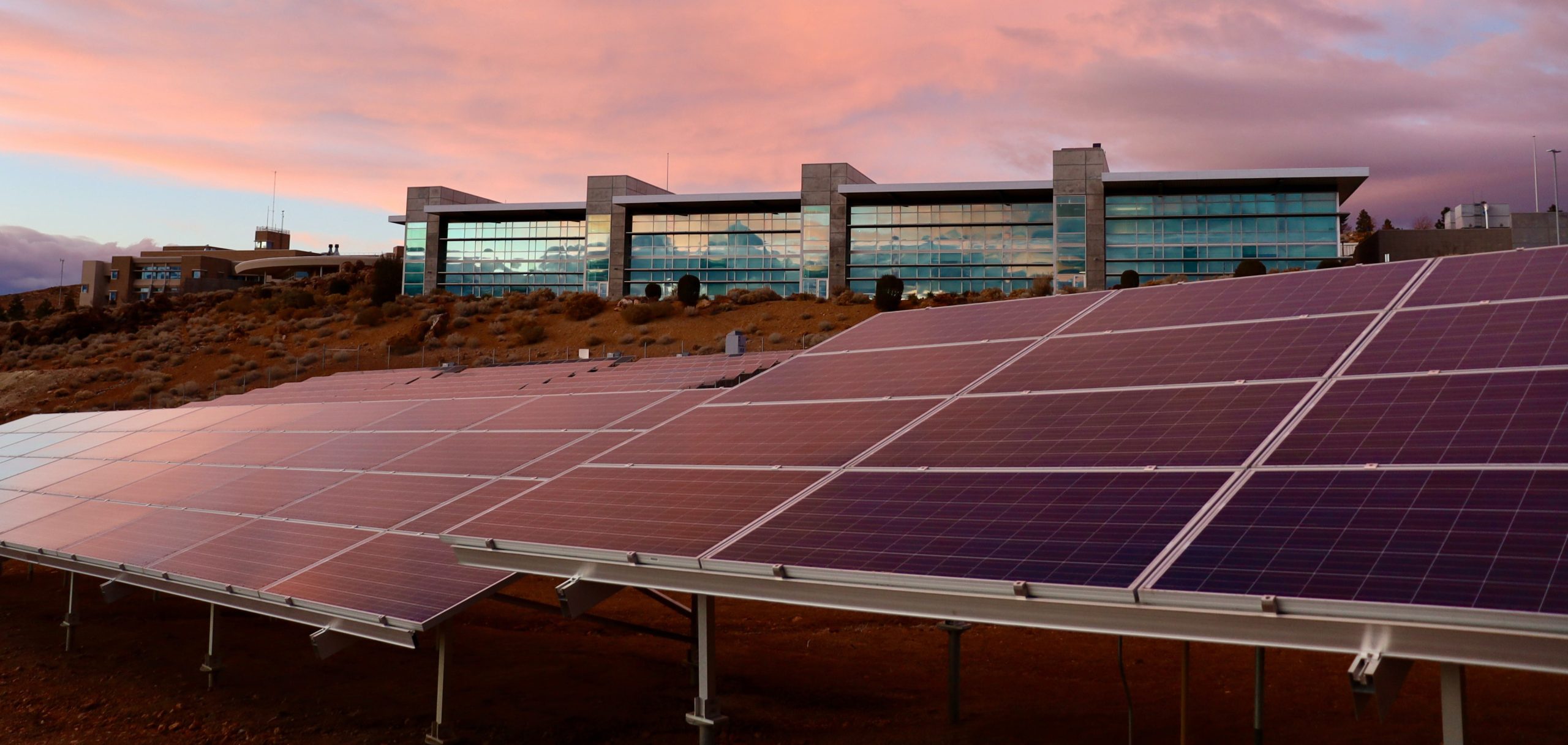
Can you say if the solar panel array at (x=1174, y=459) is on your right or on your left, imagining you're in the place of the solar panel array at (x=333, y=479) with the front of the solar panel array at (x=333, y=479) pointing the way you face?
on your left

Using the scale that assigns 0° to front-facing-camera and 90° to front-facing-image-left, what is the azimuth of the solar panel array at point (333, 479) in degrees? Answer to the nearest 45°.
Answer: approximately 45°

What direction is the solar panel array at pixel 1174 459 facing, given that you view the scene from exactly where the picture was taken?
facing the viewer and to the left of the viewer

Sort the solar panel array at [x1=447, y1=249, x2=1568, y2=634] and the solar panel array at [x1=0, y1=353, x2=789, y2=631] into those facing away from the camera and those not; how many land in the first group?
0
